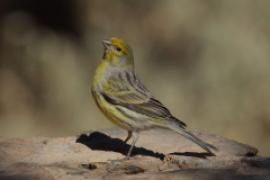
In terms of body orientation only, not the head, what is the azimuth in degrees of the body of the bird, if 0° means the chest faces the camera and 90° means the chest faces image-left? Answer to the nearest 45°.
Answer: approximately 90°
